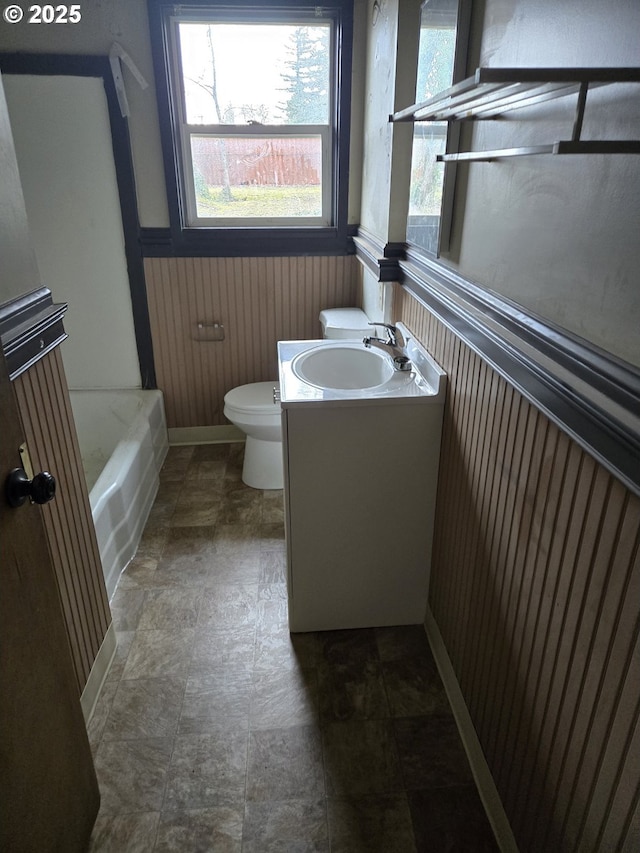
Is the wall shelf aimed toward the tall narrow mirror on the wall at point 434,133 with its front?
no

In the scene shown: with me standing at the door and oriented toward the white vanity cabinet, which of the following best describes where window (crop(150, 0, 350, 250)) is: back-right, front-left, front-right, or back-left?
front-left

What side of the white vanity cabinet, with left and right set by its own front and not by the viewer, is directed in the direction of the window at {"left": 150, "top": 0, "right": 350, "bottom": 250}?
right

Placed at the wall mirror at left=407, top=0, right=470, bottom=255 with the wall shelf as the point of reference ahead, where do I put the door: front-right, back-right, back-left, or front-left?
front-right

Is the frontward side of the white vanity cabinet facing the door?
no

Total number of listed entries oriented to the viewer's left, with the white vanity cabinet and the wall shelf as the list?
2

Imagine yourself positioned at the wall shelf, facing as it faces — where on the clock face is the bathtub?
The bathtub is roughly at 1 o'clock from the wall shelf.

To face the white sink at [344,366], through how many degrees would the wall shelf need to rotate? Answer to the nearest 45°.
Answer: approximately 45° to its right

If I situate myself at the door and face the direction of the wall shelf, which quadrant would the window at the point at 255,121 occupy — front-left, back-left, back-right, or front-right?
front-left

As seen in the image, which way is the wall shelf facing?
to the viewer's left

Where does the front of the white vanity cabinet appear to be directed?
to the viewer's left

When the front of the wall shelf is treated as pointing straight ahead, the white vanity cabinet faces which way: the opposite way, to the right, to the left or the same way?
the same way

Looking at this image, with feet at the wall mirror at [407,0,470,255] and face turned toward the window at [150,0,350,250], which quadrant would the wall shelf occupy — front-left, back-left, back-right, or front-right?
back-left
